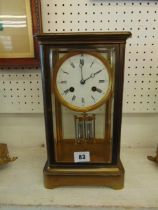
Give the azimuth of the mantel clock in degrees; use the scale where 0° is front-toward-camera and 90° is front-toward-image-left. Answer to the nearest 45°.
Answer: approximately 0°

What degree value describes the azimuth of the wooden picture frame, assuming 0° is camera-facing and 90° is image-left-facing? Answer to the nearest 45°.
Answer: approximately 0°

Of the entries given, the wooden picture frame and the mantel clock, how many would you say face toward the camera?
2
